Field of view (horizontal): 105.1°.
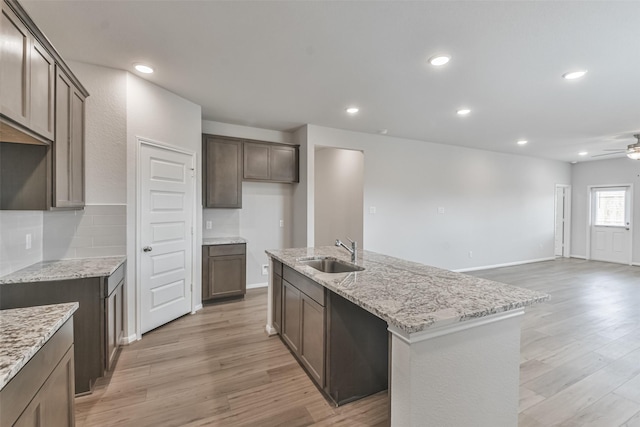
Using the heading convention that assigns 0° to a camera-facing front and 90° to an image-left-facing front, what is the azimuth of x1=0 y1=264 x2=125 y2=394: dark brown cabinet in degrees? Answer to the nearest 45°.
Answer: approximately 270°

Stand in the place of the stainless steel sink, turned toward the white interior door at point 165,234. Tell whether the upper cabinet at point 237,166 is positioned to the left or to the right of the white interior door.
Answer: right

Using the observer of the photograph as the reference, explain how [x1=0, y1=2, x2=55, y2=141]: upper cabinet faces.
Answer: facing to the right of the viewer

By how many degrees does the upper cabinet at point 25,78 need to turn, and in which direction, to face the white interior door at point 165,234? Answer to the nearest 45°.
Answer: approximately 45° to its left

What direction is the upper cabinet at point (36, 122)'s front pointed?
to the viewer's right

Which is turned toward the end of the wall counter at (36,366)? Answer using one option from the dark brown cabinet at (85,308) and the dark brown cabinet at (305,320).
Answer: the dark brown cabinet at (305,320)

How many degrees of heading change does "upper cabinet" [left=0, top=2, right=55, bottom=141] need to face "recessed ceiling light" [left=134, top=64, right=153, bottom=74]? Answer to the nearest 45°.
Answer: approximately 45° to its left

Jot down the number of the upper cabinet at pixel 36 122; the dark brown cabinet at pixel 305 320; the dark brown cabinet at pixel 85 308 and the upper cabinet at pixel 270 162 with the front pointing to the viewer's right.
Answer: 2

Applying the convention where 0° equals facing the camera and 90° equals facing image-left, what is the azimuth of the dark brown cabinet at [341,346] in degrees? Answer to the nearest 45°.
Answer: approximately 45°
